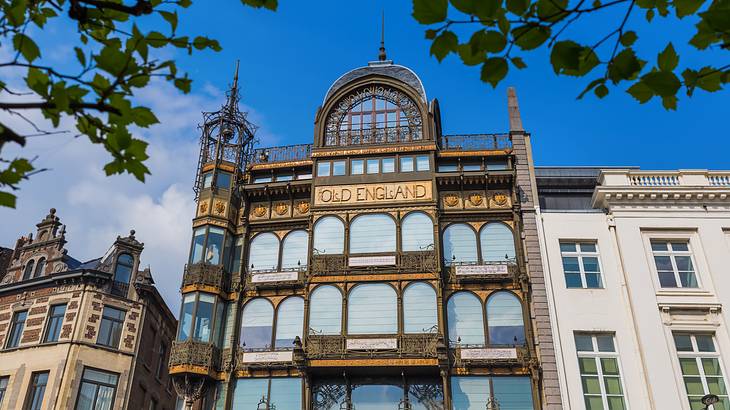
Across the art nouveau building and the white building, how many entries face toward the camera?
2

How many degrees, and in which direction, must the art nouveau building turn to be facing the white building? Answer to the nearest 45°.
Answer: approximately 90° to its left

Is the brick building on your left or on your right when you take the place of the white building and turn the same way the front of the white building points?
on your right

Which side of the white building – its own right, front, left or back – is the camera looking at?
front

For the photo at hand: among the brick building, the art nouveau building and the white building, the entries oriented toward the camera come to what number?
3

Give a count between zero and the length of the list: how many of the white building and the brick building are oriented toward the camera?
2

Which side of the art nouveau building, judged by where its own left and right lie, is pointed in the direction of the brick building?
right

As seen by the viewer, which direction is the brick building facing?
toward the camera

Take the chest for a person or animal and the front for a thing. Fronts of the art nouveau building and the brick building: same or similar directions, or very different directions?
same or similar directions

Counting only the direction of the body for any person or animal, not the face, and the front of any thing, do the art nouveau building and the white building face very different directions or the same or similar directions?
same or similar directions

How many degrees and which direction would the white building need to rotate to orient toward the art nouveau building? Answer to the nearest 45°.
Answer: approximately 90° to its right

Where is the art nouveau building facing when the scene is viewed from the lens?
facing the viewer
